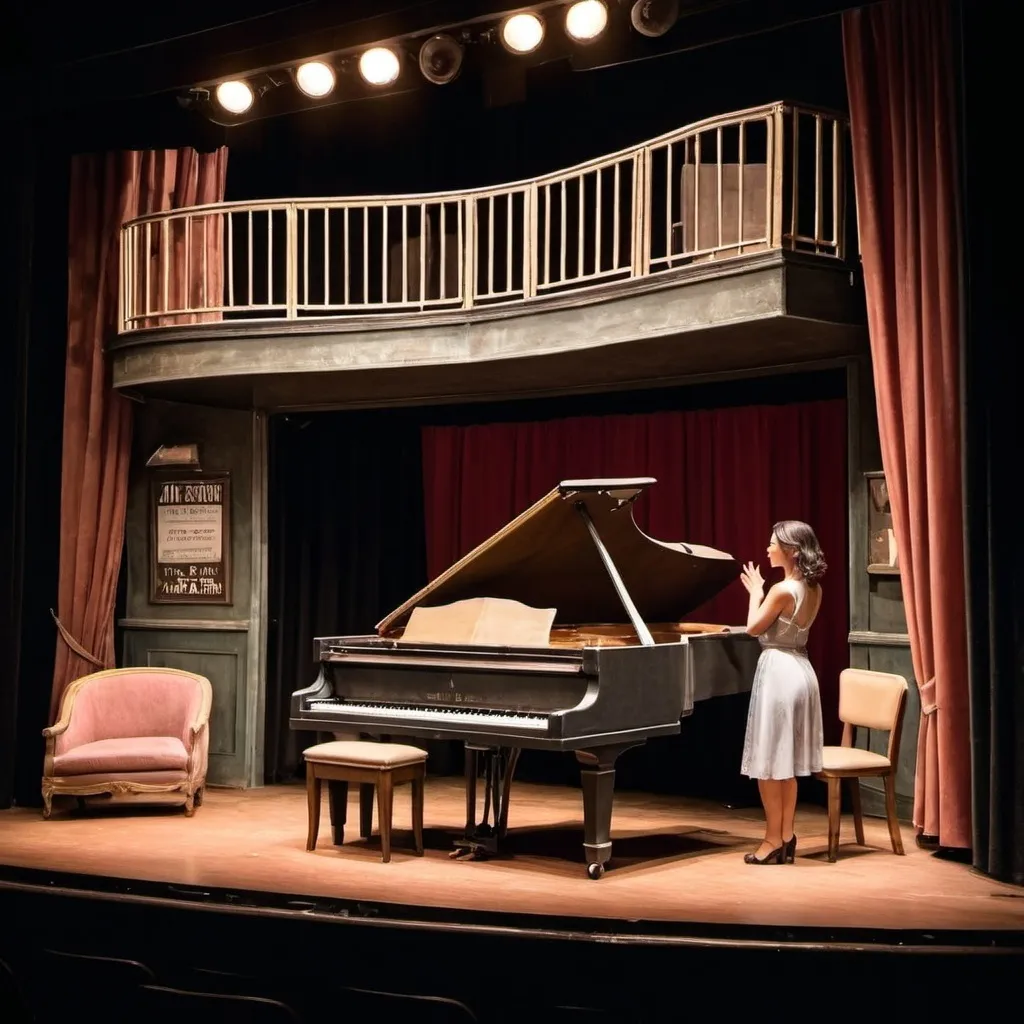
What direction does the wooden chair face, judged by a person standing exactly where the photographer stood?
facing the viewer and to the left of the viewer

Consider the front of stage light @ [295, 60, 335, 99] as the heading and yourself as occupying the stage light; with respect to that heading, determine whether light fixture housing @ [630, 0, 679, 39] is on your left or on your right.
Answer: on your left

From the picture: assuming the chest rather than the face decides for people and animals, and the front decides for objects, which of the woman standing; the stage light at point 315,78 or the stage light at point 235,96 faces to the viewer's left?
the woman standing

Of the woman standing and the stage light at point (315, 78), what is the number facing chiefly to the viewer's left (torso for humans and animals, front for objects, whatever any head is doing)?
1

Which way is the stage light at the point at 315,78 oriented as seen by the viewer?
toward the camera

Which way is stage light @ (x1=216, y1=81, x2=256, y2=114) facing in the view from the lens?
facing the viewer

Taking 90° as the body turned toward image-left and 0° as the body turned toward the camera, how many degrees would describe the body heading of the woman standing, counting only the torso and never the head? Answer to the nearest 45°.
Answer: approximately 90°

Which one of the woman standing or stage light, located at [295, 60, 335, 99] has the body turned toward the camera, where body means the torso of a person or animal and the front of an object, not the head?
the stage light

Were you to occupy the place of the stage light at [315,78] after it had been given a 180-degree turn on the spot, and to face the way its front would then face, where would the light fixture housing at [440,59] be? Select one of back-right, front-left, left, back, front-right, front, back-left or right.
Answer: back-right

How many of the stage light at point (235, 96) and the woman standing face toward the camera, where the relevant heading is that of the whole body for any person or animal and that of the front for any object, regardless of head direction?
1

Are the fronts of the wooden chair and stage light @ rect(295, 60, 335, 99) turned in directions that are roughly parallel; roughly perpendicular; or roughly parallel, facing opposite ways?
roughly perpendicular
